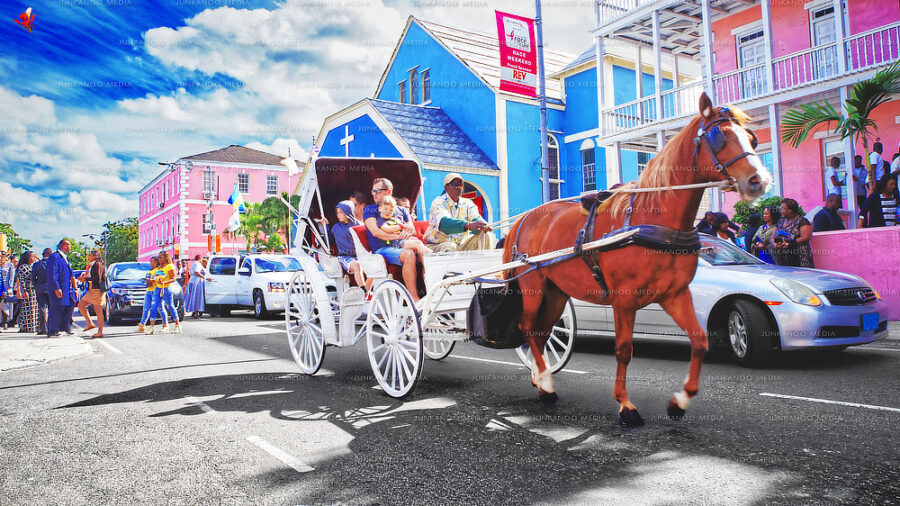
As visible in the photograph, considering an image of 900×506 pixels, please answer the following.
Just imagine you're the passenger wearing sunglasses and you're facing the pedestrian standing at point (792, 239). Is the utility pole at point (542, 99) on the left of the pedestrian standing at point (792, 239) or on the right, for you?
left

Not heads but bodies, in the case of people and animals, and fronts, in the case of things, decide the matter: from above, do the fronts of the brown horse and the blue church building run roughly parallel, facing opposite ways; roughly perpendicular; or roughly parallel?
roughly perpendicular

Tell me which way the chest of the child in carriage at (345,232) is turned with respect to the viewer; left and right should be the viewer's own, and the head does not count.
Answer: facing the viewer and to the right of the viewer

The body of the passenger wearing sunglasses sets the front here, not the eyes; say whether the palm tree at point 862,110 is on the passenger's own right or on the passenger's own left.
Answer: on the passenger's own left

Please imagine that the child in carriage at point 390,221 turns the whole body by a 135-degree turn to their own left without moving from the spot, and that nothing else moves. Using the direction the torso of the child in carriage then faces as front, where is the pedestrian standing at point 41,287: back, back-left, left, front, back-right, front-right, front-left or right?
front-left

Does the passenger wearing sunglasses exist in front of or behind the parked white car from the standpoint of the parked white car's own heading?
in front

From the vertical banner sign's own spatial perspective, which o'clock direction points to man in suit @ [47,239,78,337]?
The man in suit is roughly at 2 o'clock from the vertical banner sign.

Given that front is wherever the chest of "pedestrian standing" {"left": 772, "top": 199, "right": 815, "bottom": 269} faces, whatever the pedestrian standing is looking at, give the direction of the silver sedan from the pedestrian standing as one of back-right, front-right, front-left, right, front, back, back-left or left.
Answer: front-left

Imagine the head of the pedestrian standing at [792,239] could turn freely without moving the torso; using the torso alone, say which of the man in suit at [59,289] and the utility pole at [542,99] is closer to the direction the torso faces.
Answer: the man in suit

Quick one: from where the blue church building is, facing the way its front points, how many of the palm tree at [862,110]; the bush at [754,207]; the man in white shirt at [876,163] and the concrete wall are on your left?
4

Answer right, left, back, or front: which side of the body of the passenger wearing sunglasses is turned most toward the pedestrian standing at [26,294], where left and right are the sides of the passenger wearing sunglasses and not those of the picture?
back

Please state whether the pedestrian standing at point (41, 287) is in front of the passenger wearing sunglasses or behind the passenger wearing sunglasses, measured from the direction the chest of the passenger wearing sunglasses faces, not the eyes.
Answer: behind

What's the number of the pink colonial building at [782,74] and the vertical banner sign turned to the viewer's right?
0

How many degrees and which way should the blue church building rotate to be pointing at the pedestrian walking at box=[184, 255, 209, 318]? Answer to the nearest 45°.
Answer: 0° — it already faces them

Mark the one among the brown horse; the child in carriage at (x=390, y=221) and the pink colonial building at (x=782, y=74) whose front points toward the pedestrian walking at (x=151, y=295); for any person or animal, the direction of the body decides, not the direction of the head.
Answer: the pink colonial building

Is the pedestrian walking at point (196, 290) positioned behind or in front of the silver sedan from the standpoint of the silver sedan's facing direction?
behind
